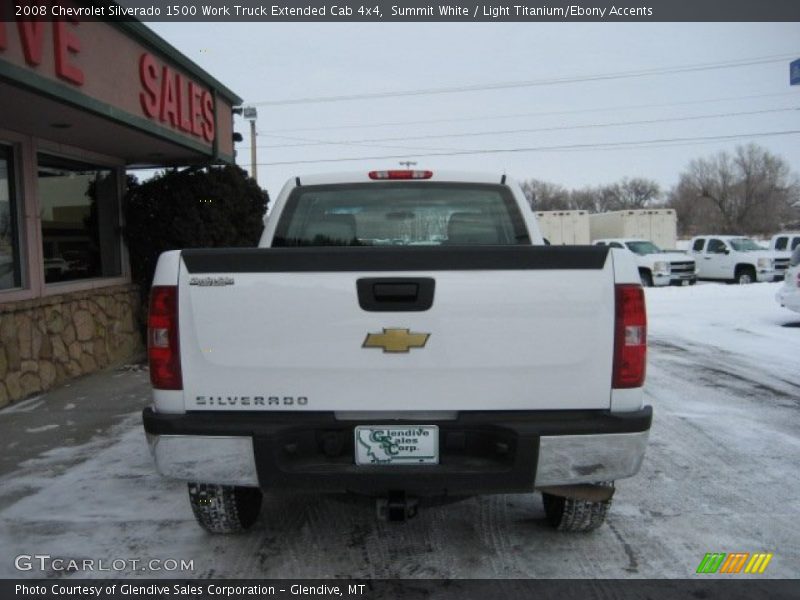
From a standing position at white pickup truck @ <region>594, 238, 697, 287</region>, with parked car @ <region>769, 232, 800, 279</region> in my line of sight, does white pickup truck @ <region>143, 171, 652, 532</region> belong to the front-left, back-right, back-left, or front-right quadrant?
back-right

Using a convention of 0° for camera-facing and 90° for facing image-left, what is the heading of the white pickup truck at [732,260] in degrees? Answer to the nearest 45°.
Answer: approximately 315°

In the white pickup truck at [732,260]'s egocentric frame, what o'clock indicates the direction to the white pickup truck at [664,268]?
the white pickup truck at [664,268] is roughly at 3 o'clock from the white pickup truck at [732,260].

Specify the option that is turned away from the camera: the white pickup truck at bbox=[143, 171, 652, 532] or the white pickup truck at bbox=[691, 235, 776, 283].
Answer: the white pickup truck at bbox=[143, 171, 652, 532]

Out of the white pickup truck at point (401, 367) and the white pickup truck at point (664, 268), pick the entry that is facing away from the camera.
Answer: the white pickup truck at point (401, 367)

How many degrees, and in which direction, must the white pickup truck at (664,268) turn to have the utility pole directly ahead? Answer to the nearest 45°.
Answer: approximately 135° to its right

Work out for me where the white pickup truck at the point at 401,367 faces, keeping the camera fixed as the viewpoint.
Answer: facing away from the viewer

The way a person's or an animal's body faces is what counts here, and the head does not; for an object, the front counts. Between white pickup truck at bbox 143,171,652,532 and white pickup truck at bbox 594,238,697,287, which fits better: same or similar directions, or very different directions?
very different directions

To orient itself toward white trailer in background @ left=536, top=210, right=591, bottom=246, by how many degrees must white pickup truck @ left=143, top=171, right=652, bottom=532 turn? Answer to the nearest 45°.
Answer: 0° — it already faces it

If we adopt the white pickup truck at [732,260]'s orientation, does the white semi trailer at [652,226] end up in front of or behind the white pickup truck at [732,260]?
behind

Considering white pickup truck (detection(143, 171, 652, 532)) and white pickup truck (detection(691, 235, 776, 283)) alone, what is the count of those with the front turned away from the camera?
1

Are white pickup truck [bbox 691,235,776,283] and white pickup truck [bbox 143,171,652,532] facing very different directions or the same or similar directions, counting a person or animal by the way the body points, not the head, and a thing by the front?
very different directions

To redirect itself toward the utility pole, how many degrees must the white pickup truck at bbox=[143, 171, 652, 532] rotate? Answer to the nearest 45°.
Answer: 0° — it already faces it

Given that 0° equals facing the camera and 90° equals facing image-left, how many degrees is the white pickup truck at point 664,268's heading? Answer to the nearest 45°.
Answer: approximately 315°

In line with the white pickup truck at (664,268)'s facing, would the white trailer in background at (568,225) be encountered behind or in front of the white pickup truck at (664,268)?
behind
